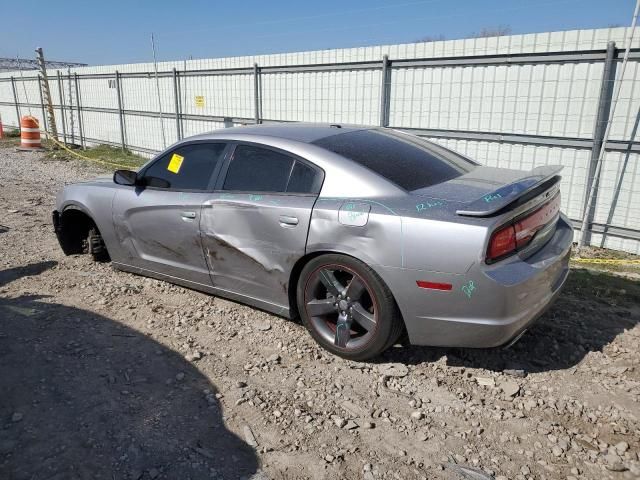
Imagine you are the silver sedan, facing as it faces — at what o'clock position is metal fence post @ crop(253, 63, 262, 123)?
The metal fence post is roughly at 1 o'clock from the silver sedan.

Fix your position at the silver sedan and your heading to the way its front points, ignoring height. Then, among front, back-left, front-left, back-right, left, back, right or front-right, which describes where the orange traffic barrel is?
front

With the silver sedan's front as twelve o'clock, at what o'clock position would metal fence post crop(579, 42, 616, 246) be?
The metal fence post is roughly at 3 o'clock from the silver sedan.

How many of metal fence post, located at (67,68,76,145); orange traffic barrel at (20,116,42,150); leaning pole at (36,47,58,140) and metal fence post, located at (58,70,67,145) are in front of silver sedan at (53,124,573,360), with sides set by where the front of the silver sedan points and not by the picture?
4

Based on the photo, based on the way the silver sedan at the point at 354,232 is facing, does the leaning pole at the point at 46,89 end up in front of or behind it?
in front

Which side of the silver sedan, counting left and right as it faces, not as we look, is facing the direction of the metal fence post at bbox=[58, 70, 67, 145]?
front

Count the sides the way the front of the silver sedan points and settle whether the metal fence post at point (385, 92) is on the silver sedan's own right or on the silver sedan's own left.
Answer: on the silver sedan's own right

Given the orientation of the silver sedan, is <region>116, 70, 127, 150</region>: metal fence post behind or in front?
in front

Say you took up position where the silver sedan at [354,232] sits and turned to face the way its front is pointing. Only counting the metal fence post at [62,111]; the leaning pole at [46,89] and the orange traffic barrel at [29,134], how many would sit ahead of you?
3

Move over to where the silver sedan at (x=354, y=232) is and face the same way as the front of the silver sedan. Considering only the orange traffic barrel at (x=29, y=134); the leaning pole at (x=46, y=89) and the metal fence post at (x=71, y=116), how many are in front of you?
3

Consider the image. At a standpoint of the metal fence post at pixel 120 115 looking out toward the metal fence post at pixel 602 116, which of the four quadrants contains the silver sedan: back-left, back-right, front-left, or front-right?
front-right

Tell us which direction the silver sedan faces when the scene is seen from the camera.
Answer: facing away from the viewer and to the left of the viewer

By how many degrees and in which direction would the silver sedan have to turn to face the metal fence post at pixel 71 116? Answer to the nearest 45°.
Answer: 0° — it already faces it
